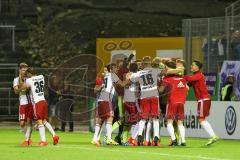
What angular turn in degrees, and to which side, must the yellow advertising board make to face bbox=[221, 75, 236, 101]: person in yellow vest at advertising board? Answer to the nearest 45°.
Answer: approximately 45° to its left

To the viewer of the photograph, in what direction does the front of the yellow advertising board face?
facing the viewer
